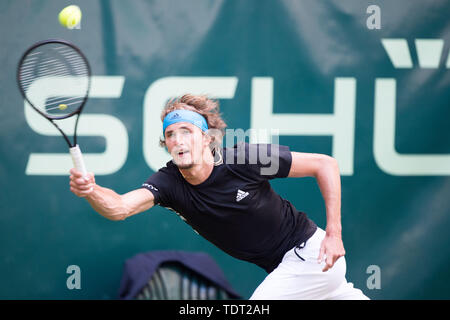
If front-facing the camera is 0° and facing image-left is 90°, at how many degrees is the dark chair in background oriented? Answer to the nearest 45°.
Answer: approximately 0°
